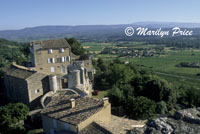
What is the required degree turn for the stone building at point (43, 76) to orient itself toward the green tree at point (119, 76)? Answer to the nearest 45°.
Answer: approximately 135° to its left

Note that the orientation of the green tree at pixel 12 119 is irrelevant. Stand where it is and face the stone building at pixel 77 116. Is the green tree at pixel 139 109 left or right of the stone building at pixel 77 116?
left

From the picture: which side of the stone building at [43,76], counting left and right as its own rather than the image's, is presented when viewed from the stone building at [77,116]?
front

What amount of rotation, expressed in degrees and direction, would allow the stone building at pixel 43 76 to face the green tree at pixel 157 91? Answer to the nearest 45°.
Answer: approximately 90° to its left

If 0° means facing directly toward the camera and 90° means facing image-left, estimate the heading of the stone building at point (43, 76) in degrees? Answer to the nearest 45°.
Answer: approximately 0°

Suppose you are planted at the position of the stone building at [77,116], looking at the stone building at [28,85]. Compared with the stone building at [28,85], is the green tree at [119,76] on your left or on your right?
right

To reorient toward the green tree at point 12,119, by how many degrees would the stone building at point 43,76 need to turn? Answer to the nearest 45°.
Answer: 0° — it already faces it
